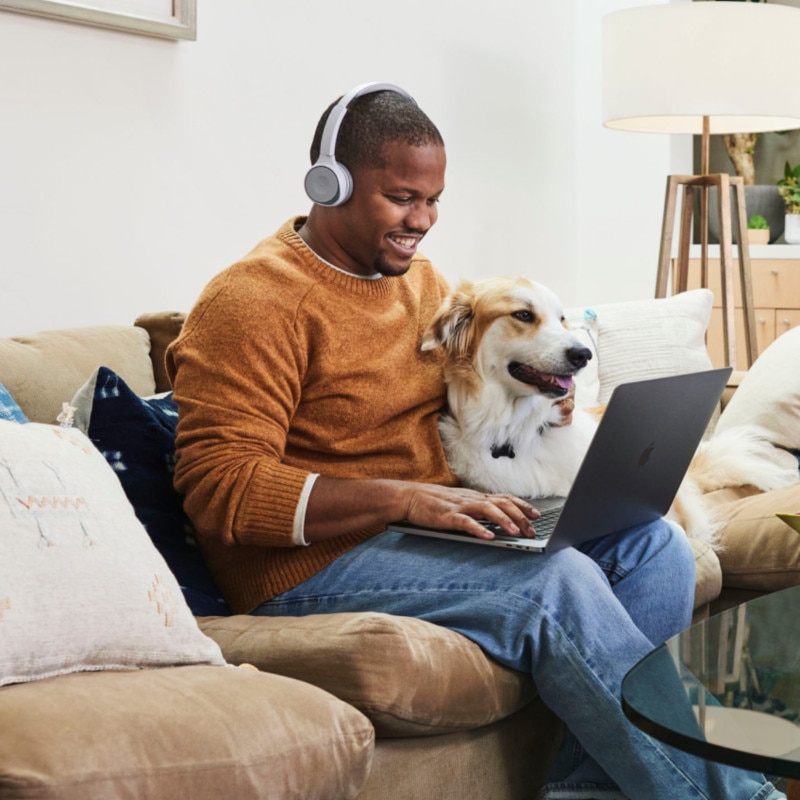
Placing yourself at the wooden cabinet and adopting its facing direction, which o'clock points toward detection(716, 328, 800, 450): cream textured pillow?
The cream textured pillow is roughly at 12 o'clock from the wooden cabinet.

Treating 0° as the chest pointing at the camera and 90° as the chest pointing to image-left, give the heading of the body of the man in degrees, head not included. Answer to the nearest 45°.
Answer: approximately 315°

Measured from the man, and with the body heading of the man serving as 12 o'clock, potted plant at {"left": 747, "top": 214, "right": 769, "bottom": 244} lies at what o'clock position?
The potted plant is roughly at 8 o'clock from the man.

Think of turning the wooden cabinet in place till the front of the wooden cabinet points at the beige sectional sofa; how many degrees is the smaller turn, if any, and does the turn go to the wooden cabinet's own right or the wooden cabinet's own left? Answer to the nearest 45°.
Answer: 0° — it already faces it

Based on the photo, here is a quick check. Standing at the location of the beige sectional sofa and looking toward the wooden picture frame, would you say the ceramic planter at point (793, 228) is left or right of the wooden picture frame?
right

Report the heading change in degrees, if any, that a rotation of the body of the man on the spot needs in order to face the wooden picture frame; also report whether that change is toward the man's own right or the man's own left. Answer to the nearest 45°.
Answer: approximately 180°

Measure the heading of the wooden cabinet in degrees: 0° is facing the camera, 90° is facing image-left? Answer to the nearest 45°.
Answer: approximately 0°

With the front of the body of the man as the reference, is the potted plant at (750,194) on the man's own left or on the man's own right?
on the man's own left

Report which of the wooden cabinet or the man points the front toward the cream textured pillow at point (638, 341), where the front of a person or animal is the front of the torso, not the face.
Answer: the wooden cabinet
